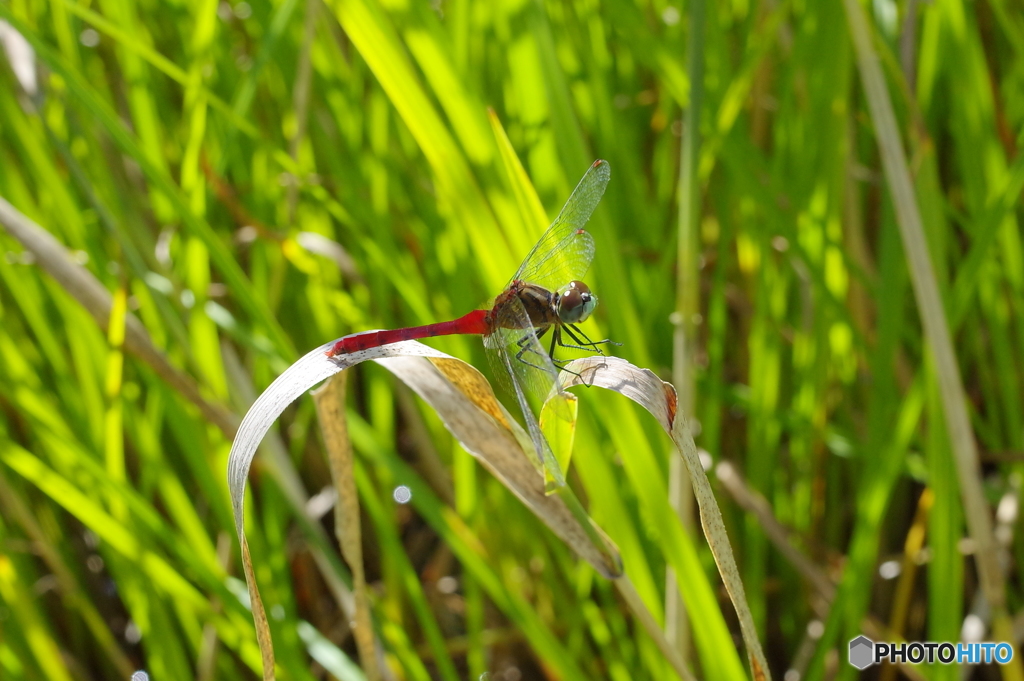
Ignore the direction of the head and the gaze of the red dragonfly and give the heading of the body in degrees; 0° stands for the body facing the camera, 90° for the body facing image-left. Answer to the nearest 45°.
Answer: approximately 270°

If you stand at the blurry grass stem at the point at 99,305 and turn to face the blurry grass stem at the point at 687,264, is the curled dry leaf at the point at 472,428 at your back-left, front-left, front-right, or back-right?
front-right
